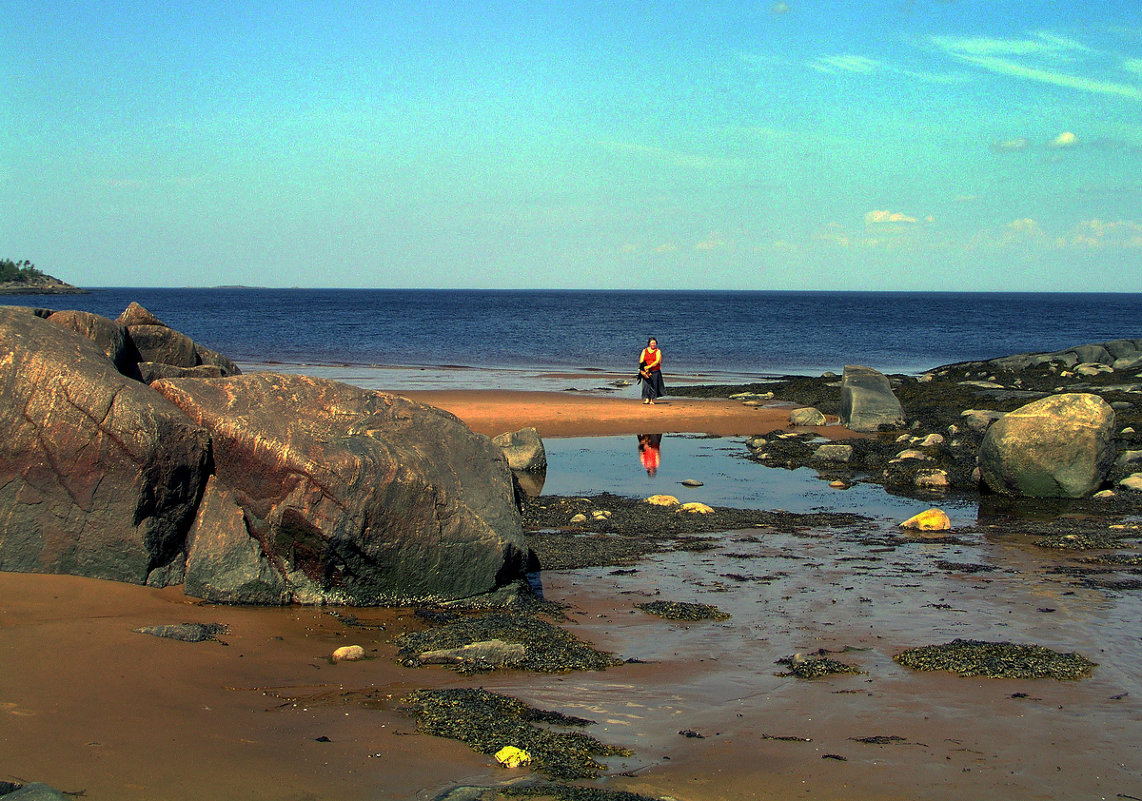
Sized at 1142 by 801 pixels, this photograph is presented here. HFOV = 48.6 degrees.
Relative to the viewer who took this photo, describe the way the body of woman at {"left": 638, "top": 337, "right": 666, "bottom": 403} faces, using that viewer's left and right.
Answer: facing the viewer

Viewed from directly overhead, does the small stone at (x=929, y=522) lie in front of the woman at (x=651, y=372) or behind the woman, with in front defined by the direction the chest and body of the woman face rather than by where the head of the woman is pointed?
in front

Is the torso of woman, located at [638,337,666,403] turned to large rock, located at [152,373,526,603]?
yes

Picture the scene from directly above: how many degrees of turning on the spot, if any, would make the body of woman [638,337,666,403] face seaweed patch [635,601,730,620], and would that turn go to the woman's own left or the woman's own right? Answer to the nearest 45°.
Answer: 0° — they already face it

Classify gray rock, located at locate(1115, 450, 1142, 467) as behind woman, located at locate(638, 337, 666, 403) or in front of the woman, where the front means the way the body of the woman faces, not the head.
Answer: in front

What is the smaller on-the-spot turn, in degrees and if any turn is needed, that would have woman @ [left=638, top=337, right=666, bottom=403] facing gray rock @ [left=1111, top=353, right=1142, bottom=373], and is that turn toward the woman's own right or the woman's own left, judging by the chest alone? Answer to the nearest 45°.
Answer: approximately 135° to the woman's own left

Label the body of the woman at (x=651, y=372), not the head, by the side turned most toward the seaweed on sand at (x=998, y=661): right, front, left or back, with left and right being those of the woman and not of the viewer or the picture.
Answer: front

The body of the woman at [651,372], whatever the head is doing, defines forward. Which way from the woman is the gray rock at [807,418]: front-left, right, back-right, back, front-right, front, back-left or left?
front-left

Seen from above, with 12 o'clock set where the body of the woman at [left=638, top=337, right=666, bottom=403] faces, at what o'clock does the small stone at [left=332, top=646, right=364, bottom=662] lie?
The small stone is roughly at 12 o'clock from the woman.

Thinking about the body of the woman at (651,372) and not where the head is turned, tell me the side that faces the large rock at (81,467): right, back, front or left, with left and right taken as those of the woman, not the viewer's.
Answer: front

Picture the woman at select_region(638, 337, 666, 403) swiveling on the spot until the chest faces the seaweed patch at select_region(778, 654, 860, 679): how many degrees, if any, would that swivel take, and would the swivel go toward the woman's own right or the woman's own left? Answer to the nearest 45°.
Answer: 0° — they already face it

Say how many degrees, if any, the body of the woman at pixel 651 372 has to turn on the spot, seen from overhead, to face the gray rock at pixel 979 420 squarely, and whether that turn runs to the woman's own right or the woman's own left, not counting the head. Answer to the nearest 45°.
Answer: approximately 45° to the woman's own left

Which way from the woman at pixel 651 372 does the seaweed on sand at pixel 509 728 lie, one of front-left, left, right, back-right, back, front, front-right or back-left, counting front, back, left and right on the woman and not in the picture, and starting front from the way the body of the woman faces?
front

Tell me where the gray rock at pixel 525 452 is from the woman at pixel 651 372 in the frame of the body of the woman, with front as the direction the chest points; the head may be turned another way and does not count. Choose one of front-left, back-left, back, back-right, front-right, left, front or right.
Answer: front
